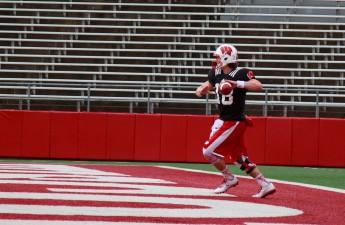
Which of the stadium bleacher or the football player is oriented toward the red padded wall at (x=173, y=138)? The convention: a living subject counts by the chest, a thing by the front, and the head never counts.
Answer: the stadium bleacher

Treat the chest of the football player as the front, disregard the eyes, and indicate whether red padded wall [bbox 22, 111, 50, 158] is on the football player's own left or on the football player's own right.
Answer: on the football player's own right

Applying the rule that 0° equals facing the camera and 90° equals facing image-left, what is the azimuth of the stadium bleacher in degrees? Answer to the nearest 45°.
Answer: approximately 0°

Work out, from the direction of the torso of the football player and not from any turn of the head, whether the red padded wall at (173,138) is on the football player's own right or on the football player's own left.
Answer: on the football player's own right

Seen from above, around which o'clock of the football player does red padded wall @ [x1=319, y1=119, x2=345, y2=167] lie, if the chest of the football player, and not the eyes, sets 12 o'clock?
The red padded wall is roughly at 5 o'clock from the football player.

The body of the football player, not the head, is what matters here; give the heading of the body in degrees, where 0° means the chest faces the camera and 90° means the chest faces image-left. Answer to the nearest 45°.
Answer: approximately 45°

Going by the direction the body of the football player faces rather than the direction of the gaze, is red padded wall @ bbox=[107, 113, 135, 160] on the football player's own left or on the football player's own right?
on the football player's own right

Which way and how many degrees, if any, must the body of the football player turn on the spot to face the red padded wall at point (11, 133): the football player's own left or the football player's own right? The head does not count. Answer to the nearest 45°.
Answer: approximately 90° to the football player's own right
